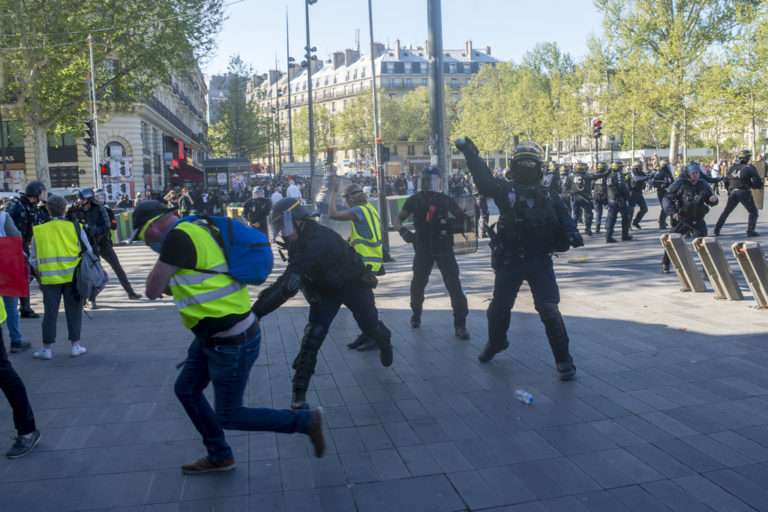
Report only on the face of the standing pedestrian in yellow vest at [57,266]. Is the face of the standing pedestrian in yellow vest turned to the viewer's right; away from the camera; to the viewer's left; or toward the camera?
away from the camera

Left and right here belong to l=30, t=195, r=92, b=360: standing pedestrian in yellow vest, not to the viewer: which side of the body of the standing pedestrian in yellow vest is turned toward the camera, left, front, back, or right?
back

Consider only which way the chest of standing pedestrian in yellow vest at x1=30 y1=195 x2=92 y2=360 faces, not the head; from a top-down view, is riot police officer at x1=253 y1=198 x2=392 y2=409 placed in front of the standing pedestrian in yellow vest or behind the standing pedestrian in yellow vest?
behind

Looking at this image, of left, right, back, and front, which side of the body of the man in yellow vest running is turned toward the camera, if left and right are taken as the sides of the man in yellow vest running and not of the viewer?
left

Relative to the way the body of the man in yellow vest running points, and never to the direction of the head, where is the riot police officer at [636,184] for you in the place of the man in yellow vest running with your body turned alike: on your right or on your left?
on your right

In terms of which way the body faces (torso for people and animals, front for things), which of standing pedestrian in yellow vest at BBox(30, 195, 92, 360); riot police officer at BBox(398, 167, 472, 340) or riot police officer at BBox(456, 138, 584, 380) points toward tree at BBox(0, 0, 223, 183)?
the standing pedestrian in yellow vest

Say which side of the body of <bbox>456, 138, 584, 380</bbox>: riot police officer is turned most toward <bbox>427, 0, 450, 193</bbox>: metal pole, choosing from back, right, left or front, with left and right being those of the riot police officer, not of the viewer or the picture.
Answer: back
